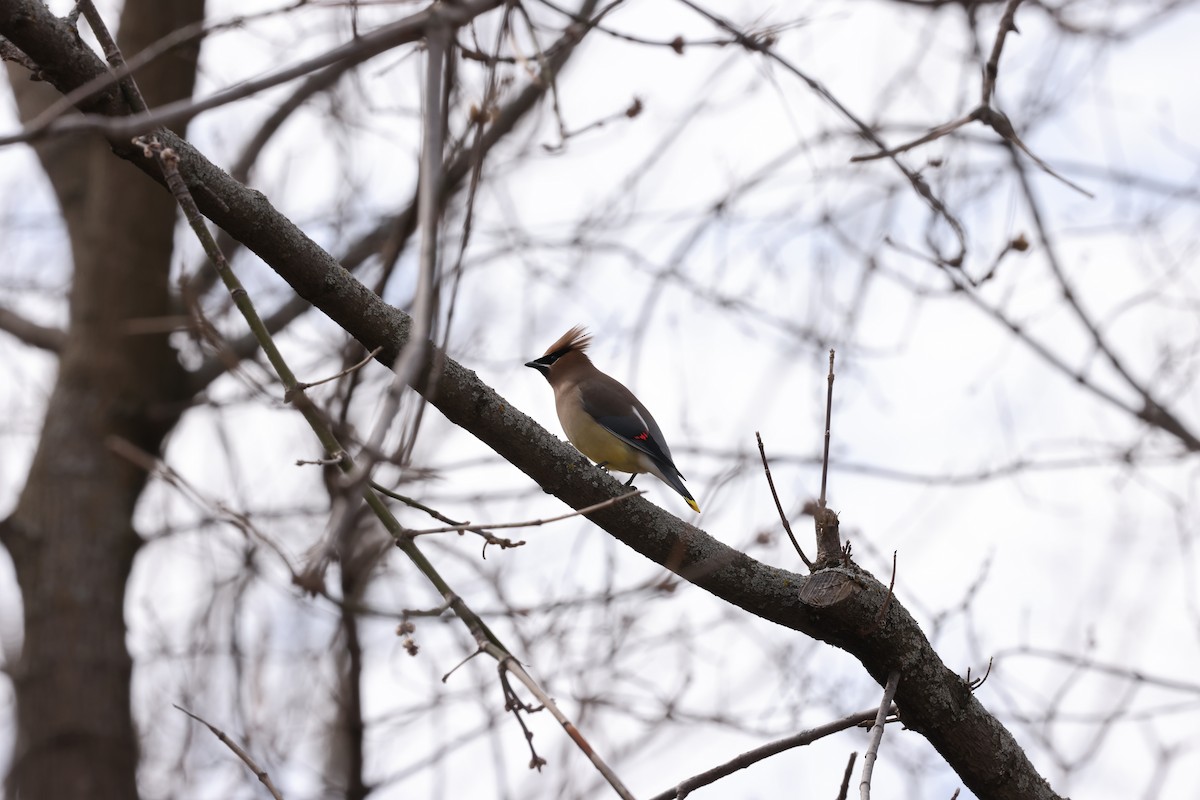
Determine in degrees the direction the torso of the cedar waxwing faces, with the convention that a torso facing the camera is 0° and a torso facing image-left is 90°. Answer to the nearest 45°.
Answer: approximately 90°

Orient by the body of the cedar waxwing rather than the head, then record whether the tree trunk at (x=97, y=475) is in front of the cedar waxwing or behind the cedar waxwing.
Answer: in front
